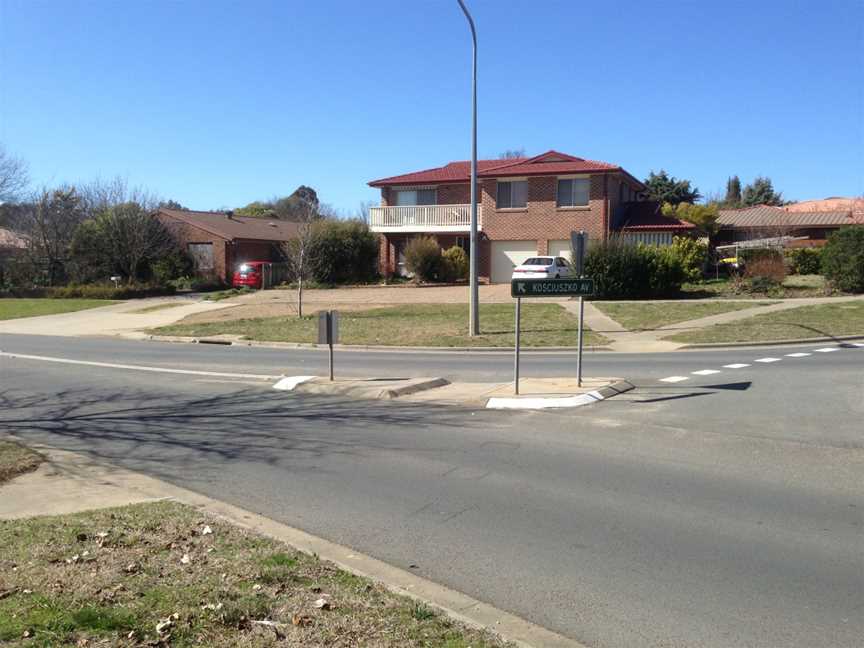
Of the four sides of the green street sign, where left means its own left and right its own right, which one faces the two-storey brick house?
back

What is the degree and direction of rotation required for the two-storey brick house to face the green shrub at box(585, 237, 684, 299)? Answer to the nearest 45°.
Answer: approximately 45° to its left

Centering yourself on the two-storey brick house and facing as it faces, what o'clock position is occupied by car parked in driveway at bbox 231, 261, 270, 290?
The car parked in driveway is roughly at 3 o'clock from the two-storey brick house.

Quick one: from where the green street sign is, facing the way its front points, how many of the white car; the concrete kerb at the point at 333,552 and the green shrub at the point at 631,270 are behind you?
2

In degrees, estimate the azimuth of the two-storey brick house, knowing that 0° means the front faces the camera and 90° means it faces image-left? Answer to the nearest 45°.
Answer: approximately 0°

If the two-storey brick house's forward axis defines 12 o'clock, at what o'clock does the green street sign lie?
The green street sign is roughly at 12 o'clock from the two-storey brick house.

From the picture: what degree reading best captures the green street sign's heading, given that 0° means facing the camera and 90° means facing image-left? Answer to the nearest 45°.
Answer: approximately 0°

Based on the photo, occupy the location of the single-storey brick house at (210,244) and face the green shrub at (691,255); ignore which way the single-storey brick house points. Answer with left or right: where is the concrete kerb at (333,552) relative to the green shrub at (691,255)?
right

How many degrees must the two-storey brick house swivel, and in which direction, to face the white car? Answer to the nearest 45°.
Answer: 0° — it already faces it

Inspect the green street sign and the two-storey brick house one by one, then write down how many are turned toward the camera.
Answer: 2

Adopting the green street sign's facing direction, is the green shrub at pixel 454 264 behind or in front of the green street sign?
behind

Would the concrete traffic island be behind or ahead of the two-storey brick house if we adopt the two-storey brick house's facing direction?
ahead

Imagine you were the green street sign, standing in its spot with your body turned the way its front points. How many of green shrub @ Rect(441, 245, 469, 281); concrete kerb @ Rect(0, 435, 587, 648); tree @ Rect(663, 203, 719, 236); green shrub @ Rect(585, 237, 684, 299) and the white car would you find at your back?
4

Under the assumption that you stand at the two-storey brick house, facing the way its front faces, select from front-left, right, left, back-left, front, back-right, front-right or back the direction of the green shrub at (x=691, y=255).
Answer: front-left
